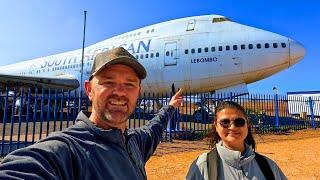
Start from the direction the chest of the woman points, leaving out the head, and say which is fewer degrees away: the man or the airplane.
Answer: the man

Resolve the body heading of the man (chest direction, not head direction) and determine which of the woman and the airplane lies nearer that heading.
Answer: the woman

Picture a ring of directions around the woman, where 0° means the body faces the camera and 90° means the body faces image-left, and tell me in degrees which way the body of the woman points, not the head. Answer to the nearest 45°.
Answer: approximately 0°

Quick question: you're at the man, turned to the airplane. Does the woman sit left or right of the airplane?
right

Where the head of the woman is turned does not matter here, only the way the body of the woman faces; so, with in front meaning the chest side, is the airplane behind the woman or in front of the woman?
behind

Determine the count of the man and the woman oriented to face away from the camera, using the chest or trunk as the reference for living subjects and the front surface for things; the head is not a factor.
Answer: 0

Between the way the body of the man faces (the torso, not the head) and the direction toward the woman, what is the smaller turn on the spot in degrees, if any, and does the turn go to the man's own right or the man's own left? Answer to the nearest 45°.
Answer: approximately 90° to the man's own left
